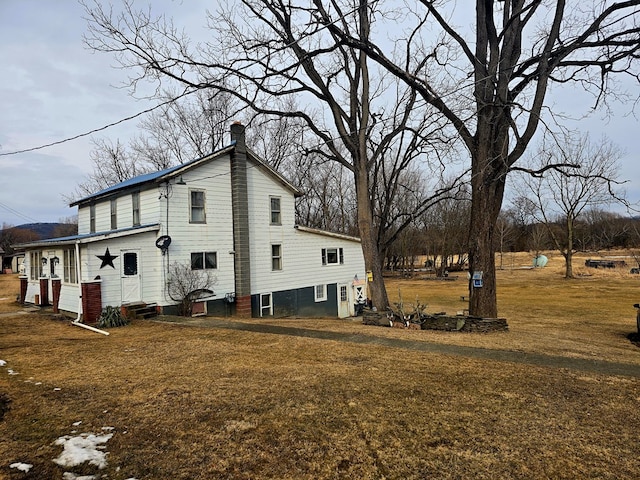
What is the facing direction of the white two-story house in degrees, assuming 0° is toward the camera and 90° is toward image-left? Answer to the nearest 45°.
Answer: approximately 45°

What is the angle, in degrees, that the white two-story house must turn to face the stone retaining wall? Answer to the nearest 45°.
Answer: approximately 90° to its left

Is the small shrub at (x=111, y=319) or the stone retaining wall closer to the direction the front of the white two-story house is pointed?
the small shrub

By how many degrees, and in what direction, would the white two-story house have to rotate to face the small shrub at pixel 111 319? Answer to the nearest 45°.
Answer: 0° — it already faces it
